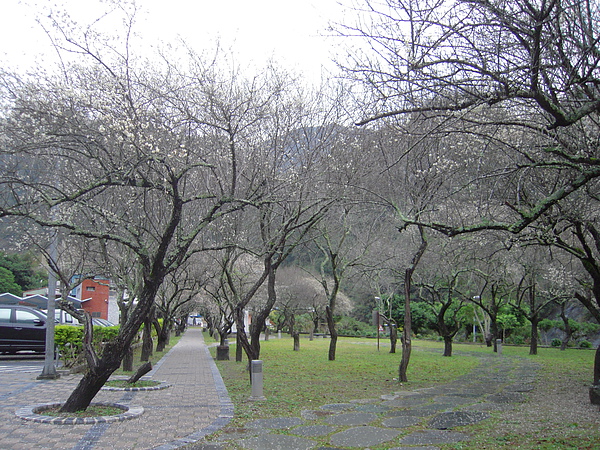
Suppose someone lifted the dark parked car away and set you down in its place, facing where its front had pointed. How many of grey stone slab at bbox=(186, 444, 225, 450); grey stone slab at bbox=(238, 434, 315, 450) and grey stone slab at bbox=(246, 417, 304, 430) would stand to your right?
3

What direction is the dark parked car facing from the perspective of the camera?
to the viewer's right

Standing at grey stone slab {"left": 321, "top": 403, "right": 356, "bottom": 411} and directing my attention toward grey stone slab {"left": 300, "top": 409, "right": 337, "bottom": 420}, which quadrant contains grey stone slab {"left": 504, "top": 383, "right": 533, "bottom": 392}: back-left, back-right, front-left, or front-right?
back-left

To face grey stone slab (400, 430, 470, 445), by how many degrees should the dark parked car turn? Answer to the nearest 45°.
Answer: approximately 90° to its right

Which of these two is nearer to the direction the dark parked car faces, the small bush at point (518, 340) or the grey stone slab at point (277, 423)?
the small bush

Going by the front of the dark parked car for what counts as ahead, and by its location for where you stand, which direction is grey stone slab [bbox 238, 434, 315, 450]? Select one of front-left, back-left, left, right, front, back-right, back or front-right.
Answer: right

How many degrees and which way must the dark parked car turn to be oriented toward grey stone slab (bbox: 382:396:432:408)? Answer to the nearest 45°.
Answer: approximately 45° to its right

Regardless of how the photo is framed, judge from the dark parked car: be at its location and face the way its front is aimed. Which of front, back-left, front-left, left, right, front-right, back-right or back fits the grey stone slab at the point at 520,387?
front-right

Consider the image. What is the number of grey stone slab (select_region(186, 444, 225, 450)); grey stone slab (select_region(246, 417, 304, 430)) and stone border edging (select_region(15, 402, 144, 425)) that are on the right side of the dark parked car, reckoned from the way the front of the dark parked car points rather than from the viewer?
3
